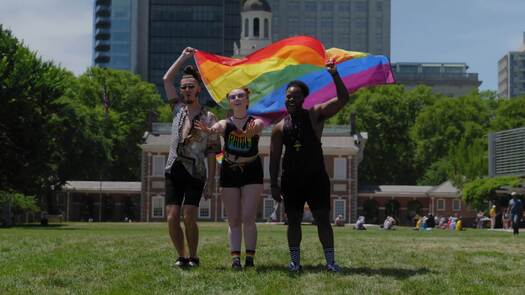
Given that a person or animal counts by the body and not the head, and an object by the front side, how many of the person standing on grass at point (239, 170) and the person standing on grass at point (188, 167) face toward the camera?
2

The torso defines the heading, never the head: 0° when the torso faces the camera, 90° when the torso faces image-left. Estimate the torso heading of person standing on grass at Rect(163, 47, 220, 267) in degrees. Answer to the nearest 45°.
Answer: approximately 0°

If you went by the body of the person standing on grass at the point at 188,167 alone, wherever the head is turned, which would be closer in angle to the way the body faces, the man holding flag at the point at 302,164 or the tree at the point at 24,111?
the man holding flag

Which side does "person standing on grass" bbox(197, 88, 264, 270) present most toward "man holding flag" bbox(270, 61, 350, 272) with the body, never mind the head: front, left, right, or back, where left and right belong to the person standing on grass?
left

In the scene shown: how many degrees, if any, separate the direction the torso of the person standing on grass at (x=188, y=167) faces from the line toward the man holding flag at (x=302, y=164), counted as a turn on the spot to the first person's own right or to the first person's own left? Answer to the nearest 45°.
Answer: approximately 90° to the first person's own left

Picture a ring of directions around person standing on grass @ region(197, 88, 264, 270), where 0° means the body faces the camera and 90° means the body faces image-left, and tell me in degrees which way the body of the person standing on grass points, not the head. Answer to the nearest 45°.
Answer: approximately 0°

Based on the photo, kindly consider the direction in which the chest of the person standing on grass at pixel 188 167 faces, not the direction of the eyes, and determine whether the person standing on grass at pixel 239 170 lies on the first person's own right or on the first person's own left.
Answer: on the first person's own left

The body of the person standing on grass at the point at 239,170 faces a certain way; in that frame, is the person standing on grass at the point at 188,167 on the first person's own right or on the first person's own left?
on the first person's own right
